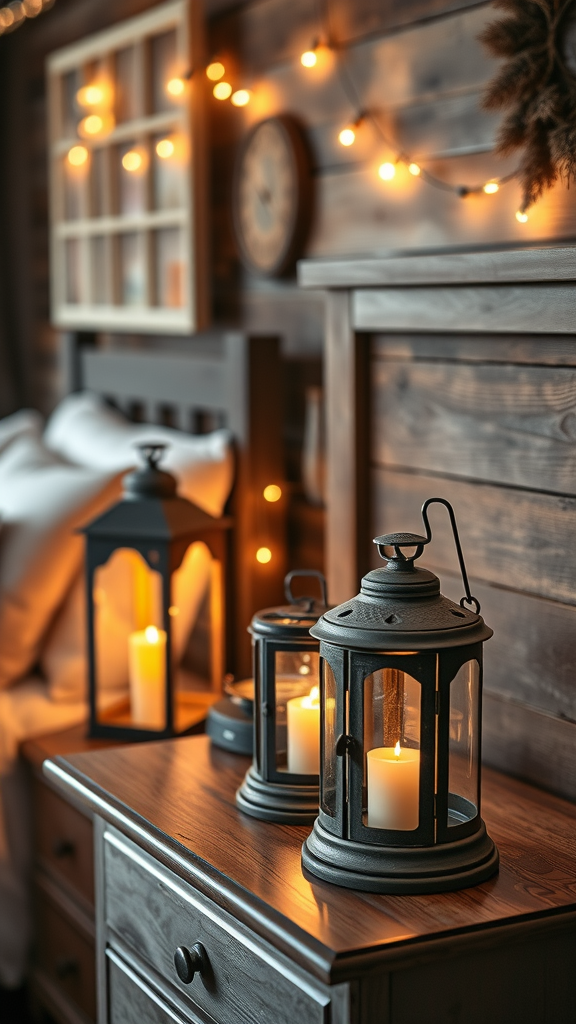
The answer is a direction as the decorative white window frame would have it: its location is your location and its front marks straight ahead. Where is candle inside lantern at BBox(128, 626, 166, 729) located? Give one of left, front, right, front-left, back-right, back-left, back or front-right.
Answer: front-left

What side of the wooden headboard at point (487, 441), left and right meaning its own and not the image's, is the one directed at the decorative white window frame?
right

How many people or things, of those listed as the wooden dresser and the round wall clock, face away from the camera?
0

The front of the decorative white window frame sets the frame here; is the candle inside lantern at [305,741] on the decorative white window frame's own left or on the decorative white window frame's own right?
on the decorative white window frame's own left

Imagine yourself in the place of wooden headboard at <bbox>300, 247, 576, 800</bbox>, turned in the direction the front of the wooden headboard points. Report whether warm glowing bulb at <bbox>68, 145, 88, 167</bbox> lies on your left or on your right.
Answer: on your right

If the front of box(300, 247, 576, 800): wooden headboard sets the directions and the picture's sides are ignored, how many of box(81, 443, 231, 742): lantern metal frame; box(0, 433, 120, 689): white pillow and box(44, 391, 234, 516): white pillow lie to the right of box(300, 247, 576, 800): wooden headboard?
3

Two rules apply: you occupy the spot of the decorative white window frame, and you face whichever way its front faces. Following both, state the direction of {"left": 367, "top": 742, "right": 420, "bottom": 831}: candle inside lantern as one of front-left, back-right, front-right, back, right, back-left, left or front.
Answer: front-left

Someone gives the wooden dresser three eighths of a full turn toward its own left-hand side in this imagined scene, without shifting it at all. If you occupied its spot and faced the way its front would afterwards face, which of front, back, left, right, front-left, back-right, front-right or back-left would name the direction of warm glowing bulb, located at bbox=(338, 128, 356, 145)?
left

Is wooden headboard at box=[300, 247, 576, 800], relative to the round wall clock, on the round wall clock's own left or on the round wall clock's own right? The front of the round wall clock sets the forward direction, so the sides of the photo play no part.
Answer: on the round wall clock's own left

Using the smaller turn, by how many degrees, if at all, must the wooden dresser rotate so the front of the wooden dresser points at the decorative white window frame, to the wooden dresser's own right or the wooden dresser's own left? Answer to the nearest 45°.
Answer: approximately 135° to the wooden dresser's own right

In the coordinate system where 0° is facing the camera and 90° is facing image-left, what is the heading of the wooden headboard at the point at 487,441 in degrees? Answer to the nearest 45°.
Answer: approximately 45°
